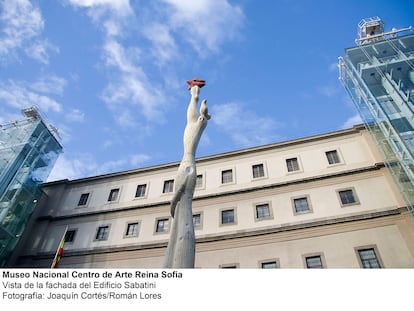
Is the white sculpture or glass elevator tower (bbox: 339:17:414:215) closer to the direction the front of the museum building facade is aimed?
the white sculpture

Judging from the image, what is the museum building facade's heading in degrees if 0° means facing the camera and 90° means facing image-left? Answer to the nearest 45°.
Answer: approximately 0°

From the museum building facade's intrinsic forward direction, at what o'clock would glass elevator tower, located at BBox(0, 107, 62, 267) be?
The glass elevator tower is roughly at 3 o'clock from the museum building facade.

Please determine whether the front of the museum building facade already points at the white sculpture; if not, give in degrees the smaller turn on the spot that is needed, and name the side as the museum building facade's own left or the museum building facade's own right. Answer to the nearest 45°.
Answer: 0° — it already faces it

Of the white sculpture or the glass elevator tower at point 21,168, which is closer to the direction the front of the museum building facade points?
the white sculpture

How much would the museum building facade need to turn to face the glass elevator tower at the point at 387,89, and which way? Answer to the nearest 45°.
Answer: approximately 45° to its left
